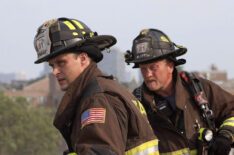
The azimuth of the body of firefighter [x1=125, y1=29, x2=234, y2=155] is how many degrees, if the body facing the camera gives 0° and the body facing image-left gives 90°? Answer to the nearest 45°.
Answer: approximately 45°
